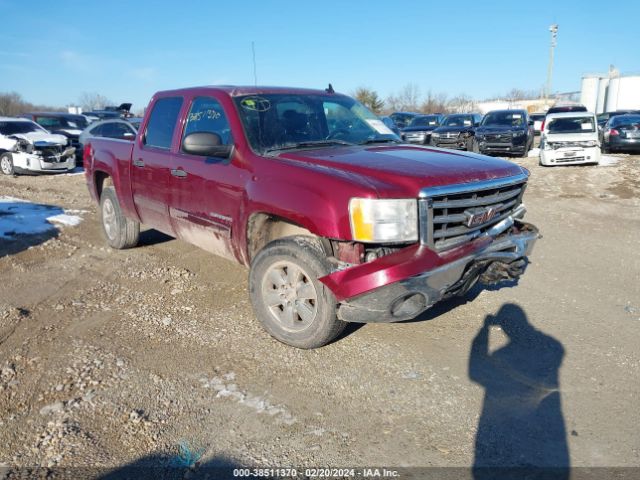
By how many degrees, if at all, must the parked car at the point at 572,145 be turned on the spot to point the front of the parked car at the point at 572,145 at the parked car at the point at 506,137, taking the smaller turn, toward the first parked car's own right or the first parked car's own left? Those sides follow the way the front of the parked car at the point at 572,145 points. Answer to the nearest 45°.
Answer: approximately 135° to the first parked car's own right

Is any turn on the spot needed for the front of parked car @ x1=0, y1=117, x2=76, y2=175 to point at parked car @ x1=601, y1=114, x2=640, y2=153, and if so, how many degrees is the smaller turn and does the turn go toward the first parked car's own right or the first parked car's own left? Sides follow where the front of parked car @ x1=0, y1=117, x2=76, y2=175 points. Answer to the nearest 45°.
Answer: approximately 45° to the first parked car's own left

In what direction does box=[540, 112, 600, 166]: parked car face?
toward the camera

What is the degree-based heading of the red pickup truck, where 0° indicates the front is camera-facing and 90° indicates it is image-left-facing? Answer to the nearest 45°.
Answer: approximately 315°

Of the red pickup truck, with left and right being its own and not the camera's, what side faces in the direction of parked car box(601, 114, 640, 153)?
left

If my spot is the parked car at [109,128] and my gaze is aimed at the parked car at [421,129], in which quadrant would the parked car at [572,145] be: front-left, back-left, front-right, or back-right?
front-right

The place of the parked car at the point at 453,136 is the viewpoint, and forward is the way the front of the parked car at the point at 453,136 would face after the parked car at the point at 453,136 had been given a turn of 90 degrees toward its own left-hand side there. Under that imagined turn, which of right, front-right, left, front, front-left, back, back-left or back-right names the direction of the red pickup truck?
front-right

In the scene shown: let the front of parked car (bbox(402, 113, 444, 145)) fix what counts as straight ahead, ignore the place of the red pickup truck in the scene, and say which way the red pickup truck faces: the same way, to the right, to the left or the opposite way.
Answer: to the left

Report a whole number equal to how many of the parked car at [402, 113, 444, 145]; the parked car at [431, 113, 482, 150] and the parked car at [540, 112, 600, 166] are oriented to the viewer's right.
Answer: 0

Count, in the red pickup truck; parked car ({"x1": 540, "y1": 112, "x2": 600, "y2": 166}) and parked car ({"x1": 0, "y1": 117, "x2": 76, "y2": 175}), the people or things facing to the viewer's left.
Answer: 0

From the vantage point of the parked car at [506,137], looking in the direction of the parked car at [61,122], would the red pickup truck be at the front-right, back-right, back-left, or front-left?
front-left

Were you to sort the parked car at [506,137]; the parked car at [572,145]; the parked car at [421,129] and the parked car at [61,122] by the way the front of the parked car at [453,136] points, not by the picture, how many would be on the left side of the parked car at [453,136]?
2

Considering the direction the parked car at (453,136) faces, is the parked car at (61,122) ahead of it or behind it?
ahead
